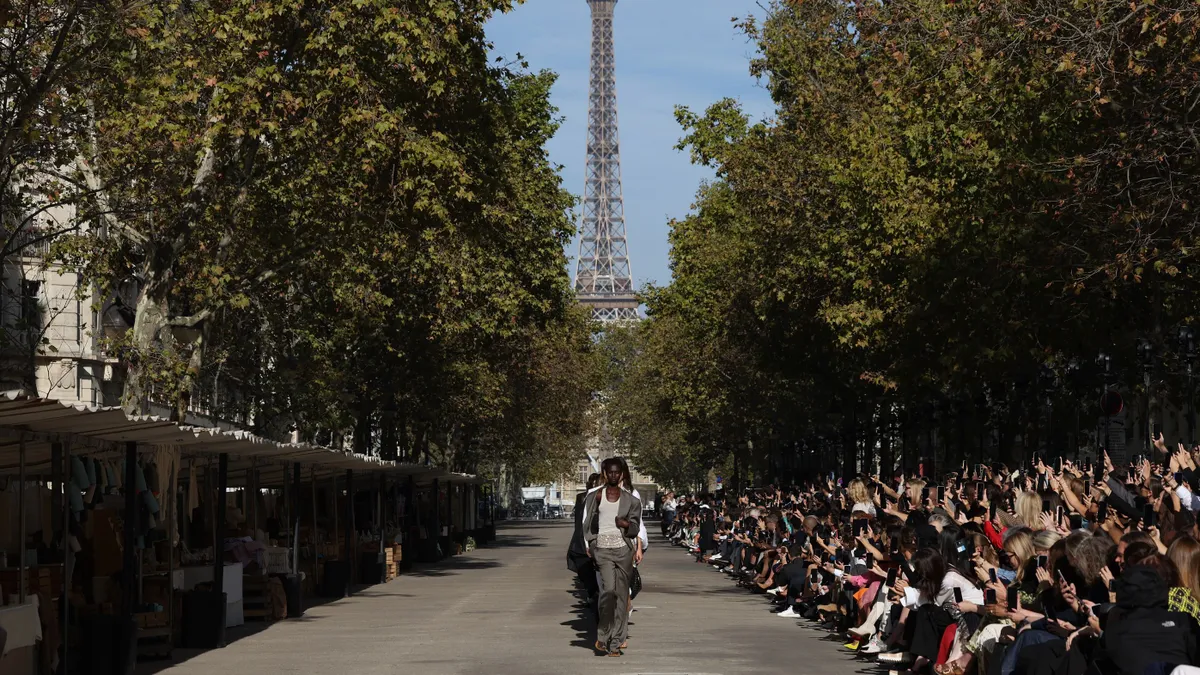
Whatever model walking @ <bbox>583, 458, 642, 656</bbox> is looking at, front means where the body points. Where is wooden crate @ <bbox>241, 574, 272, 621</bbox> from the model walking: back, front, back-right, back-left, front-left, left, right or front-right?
back-right

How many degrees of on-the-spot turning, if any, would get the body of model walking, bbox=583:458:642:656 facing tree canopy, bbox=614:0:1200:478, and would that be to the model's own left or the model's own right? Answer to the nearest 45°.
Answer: approximately 135° to the model's own left

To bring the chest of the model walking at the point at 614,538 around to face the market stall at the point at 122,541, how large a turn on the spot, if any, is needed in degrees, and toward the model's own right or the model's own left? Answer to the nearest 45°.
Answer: approximately 90° to the model's own right

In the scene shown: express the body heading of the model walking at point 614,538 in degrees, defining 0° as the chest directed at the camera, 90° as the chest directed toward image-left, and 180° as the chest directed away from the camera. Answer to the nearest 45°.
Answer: approximately 0°

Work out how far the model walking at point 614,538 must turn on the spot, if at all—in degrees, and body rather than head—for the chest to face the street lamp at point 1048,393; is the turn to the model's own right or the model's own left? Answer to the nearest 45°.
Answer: approximately 135° to the model's own left
